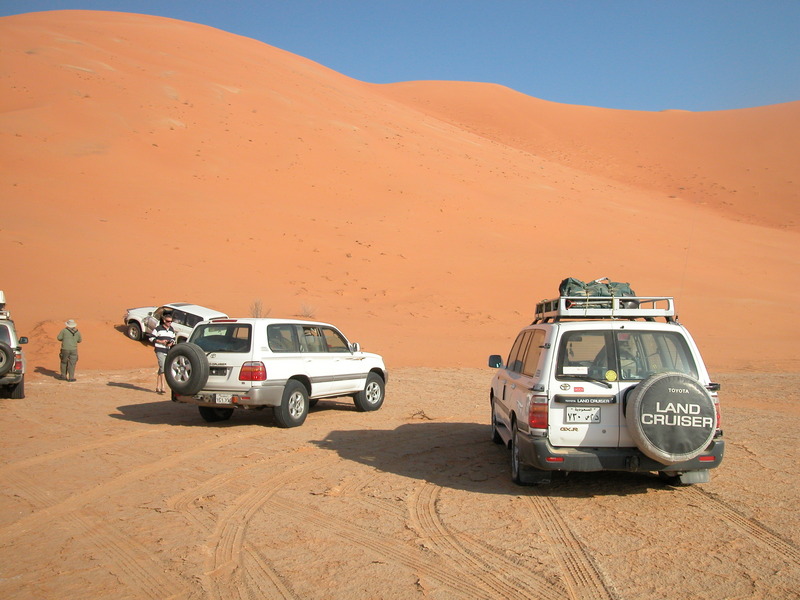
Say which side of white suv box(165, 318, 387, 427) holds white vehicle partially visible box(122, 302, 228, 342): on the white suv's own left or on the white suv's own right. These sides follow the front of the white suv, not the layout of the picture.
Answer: on the white suv's own left

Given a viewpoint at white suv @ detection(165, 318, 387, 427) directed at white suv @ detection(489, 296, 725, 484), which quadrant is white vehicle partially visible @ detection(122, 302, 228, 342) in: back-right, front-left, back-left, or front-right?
back-left

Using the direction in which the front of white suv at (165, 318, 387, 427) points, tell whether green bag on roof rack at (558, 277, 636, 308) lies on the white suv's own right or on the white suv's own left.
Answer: on the white suv's own right

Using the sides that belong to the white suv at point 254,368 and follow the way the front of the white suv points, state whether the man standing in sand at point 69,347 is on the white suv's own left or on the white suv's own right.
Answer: on the white suv's own left

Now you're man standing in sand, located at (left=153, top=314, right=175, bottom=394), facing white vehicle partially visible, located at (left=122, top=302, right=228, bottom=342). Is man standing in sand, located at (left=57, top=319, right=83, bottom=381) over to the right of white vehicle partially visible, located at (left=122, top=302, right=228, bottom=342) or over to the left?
left

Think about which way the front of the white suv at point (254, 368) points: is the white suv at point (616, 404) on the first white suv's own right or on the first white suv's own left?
on the first white suv's own right

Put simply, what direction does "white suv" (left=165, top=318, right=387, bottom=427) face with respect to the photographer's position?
facing away from the viewer and to the right of the viewer

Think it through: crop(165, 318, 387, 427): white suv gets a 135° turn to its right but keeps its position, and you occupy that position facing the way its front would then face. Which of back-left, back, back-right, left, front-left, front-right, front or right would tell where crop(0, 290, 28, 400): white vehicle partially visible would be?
back-right
